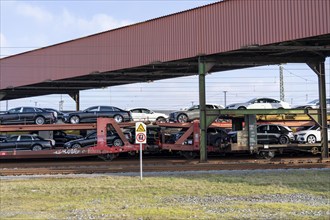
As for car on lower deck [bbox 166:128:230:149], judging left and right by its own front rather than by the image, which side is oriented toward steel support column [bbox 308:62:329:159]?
back

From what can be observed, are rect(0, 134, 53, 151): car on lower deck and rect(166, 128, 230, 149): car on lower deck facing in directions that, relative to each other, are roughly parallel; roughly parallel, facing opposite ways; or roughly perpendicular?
roughly parallel

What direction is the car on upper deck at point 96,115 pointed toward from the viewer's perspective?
to the viewer's left

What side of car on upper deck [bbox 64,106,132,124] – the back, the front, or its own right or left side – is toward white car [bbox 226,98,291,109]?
back

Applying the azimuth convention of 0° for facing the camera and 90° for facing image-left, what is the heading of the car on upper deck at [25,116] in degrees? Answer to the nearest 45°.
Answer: approximately 90°

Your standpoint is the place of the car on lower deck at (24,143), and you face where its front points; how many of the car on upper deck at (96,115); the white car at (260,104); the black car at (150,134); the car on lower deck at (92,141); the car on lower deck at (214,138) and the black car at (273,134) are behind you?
6

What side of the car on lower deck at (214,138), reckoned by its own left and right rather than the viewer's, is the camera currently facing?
left

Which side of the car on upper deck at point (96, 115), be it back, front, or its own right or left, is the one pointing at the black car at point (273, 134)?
back

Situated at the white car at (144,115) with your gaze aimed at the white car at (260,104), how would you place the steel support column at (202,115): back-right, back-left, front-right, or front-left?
front-right

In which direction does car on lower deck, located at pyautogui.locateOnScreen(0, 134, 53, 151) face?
to the viewer's left

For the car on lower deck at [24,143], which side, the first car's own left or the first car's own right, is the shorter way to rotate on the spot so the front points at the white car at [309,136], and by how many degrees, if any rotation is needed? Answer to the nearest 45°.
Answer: approximately 180°

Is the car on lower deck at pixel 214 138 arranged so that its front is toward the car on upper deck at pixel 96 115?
yes
